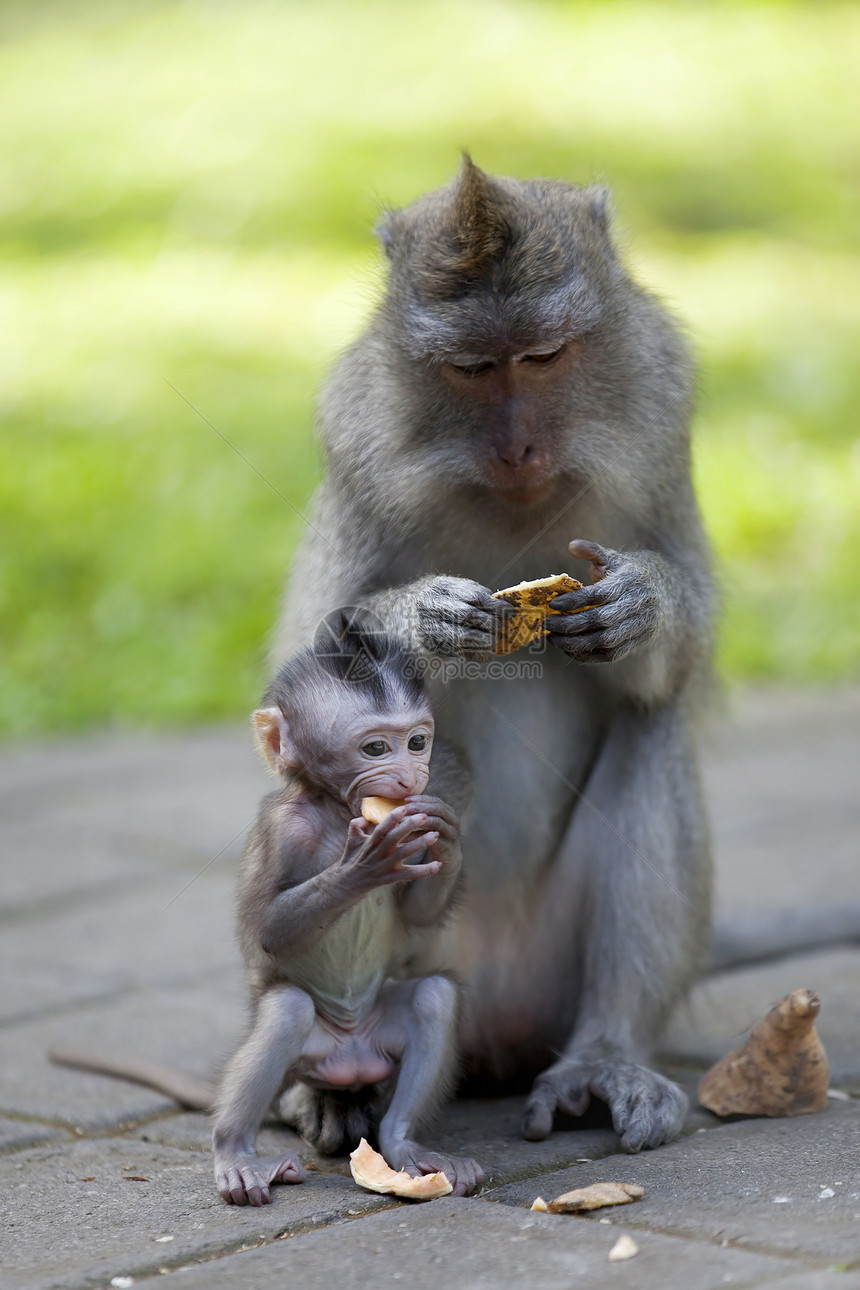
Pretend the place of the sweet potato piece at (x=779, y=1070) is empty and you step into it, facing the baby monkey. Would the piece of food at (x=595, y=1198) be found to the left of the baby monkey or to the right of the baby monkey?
left

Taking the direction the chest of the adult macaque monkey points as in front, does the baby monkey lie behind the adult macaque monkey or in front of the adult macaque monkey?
in front

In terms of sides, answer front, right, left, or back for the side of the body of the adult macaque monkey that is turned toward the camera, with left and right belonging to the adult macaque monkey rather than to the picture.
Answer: front

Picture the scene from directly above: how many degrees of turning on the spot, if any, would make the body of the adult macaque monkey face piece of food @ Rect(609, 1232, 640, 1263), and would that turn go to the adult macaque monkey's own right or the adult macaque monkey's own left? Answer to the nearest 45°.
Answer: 0° — it already faces it
